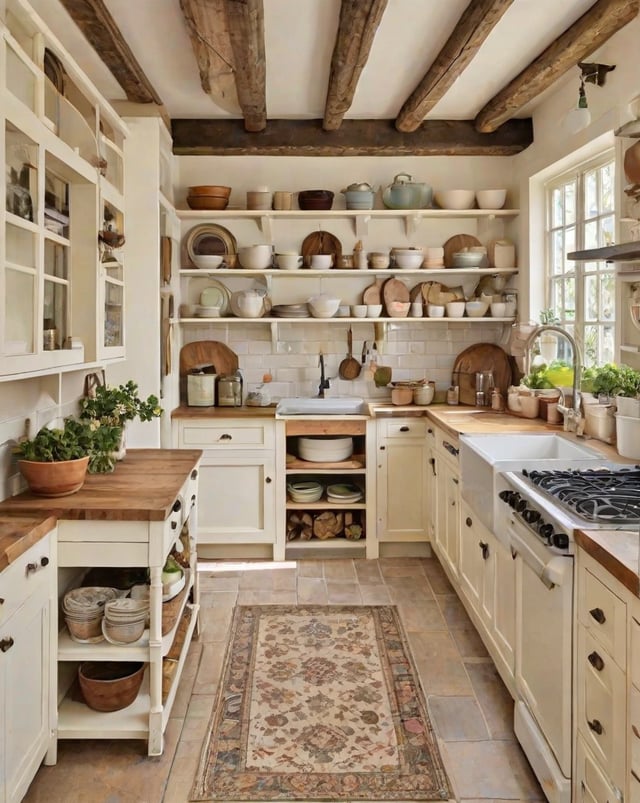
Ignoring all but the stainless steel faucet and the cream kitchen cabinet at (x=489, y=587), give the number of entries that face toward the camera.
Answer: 0

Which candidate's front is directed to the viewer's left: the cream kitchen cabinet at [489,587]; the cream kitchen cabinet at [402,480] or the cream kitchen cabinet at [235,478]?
the cream kitchen cabinet at [489,587]

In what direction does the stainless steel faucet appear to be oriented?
to the viewer's left

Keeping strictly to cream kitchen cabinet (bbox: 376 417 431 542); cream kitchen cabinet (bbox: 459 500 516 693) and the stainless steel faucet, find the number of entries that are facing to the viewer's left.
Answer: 2

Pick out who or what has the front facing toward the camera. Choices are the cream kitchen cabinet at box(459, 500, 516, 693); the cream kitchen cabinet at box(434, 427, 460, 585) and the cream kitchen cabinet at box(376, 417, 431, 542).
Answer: the cream kitchen cabinet at box(376, 417, 431, 542)

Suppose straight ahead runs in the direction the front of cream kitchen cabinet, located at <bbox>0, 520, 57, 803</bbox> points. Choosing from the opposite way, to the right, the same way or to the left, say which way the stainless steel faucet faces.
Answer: the opposite way

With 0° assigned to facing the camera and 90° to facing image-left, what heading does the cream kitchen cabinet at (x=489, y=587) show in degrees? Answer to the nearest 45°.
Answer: approximately 90°

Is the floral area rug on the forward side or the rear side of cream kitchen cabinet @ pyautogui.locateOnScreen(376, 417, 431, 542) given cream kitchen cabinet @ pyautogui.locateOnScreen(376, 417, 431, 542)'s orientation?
on the forward side

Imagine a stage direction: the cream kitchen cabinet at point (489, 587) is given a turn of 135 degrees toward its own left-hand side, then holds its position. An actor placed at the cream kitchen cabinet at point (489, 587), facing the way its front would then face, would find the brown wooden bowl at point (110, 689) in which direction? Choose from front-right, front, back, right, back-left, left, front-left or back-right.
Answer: right

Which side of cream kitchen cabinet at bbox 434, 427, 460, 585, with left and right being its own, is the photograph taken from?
left

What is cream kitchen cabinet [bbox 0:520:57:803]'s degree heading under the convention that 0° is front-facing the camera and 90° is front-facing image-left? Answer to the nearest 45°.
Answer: approximately 315°
